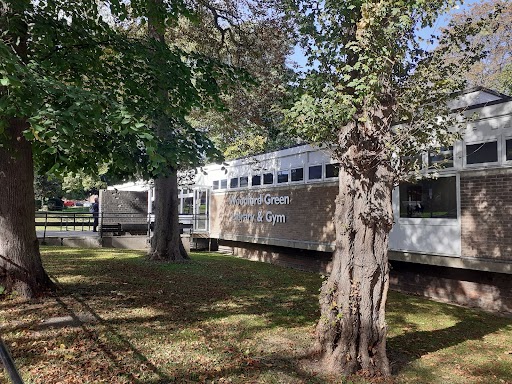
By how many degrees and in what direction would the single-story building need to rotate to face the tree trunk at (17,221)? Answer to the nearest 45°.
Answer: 0° — it already faces it

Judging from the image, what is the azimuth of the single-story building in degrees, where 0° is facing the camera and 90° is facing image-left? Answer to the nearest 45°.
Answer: approximately 45°

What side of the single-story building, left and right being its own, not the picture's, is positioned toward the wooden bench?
right

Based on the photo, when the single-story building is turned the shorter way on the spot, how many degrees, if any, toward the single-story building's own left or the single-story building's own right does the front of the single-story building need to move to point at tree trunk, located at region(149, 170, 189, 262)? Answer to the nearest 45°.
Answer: approximately 90° to the single-story building's own right

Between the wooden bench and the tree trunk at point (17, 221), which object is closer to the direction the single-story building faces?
the tree trunk

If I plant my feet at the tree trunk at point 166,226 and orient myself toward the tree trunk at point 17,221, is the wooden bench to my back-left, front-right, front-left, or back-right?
back-right

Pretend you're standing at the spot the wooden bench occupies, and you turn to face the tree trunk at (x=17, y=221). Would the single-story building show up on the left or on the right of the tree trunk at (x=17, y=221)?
left
